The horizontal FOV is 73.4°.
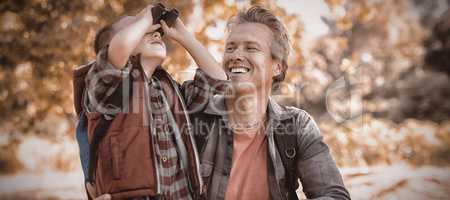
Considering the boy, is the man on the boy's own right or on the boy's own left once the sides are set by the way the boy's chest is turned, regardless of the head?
on the boy's own left

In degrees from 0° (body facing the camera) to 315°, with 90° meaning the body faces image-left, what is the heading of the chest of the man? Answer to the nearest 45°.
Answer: approximately 45°

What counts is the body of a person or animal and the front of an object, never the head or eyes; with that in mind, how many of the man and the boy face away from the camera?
0

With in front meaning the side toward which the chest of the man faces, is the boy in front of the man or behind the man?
in front

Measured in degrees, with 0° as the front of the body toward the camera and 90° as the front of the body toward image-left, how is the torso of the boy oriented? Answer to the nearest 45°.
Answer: approximately 315°
